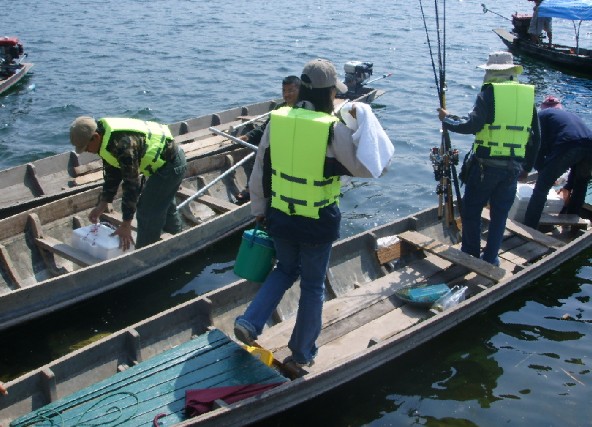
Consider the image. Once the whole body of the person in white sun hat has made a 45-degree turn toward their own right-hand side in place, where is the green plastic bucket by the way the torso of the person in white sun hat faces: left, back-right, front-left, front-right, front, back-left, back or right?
back-left

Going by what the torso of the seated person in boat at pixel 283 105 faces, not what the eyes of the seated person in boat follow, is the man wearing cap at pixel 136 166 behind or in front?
in front

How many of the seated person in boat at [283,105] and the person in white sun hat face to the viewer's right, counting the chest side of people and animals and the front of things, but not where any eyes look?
0

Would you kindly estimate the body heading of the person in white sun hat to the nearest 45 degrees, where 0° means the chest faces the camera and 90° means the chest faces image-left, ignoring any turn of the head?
approximately 135°

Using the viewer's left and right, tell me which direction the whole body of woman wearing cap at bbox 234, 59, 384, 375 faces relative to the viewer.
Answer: facing away from the viewer and to the right of the viewer

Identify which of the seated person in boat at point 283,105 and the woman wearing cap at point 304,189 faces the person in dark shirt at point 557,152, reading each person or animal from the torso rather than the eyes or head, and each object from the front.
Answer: the woman wearing cap

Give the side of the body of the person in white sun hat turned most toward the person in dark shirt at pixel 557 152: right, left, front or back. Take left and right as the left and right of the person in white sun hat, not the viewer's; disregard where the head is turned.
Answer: right

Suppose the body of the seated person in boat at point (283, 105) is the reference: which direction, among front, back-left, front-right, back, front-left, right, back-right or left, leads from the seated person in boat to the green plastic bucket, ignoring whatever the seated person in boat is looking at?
front-left
